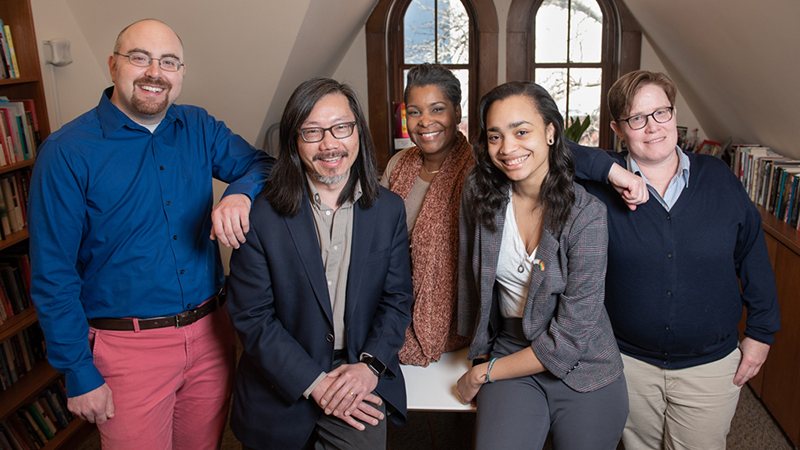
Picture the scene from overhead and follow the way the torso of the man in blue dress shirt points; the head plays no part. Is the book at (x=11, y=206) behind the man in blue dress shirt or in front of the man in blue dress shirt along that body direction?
behind

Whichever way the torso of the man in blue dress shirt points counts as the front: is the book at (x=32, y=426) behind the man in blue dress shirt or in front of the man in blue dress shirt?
behind

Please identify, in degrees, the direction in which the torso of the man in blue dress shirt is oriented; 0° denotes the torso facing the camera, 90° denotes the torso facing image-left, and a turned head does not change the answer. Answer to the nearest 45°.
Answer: approximately 315°

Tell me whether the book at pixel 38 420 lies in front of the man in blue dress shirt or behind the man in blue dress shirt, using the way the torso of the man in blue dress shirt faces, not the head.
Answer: behind

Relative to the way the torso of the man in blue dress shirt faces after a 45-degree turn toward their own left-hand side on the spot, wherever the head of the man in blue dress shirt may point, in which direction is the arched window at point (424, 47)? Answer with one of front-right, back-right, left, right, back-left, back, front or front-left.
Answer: front-left

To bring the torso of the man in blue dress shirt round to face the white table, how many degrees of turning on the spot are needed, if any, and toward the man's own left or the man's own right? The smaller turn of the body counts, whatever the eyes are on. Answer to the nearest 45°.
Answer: approximately 45° to the man's own left

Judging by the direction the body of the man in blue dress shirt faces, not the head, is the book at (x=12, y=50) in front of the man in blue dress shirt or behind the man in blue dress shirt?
behind
